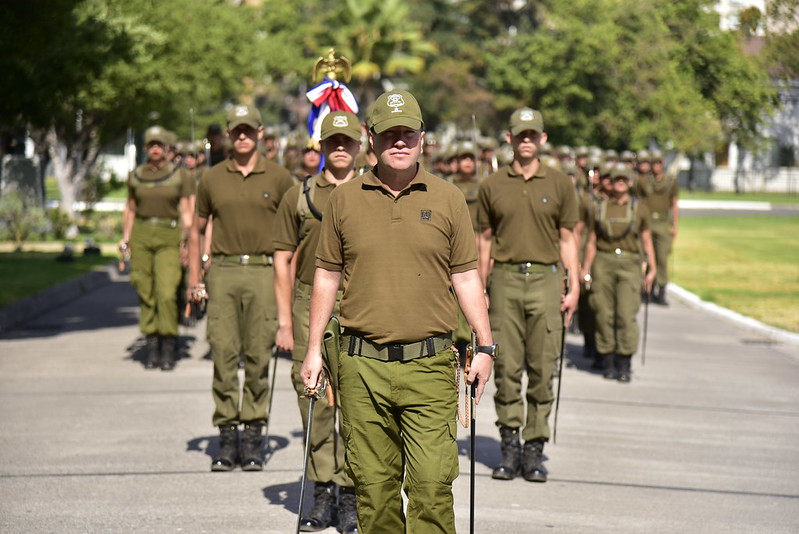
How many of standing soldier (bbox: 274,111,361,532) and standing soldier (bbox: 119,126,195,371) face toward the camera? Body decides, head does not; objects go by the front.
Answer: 2

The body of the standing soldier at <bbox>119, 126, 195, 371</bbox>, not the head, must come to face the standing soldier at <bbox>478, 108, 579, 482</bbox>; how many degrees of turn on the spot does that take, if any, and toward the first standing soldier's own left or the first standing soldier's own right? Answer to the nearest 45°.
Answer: approximately 45° to the first standing soldier's own left

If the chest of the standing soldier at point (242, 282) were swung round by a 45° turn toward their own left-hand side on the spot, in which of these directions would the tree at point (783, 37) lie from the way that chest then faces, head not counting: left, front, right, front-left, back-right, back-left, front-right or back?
left

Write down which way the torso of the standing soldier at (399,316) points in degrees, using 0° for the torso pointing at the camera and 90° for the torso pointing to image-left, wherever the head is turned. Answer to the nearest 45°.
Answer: approximately 0°

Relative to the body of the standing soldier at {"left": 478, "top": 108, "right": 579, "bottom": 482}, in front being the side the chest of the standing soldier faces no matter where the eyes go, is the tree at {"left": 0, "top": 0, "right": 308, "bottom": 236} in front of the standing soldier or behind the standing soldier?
behind
